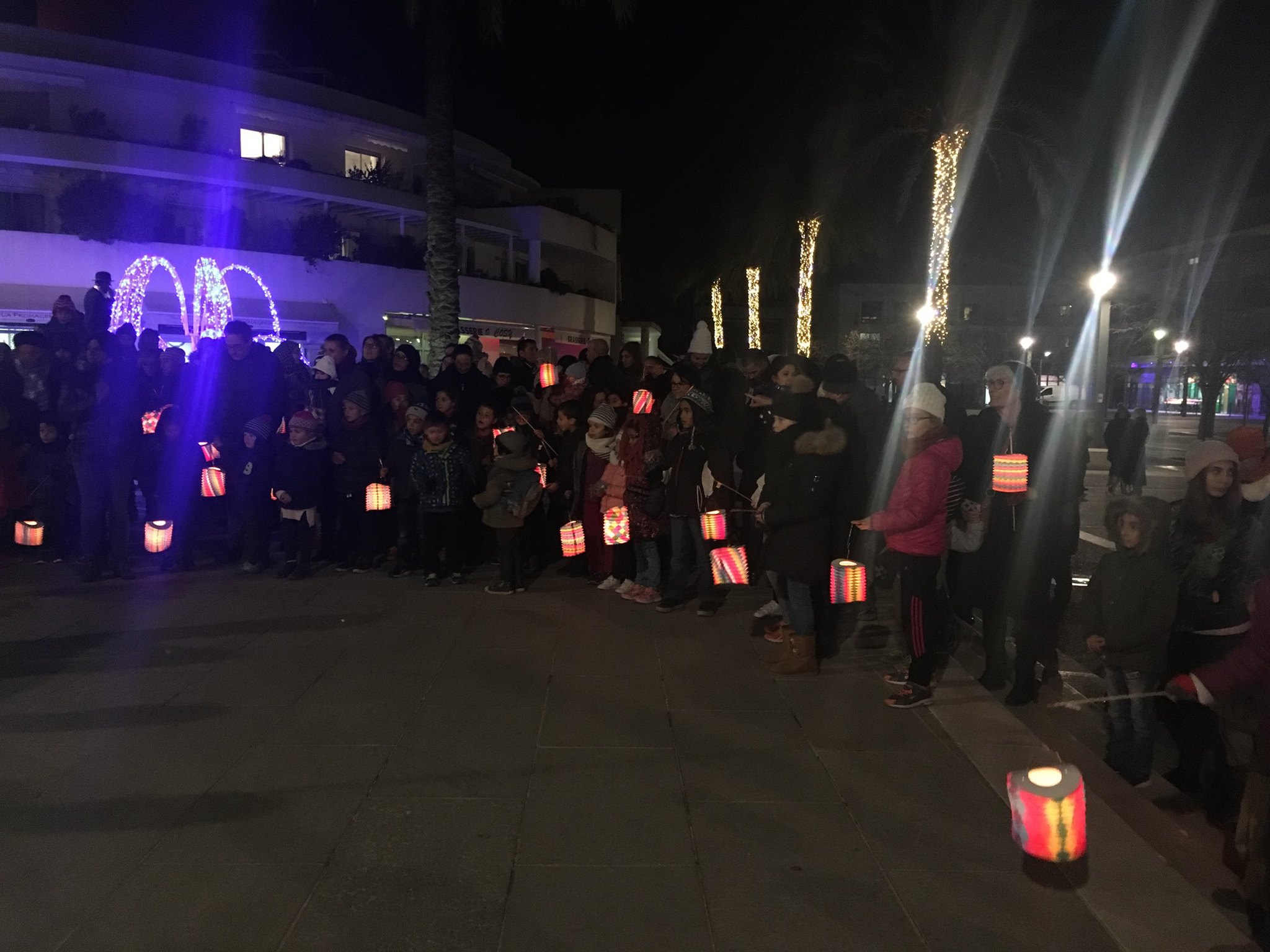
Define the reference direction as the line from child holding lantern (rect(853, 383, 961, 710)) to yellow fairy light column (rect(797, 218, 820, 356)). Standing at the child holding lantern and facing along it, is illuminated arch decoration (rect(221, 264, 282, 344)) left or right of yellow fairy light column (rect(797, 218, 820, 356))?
left

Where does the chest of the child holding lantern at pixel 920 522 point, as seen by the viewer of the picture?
to the viewer's left

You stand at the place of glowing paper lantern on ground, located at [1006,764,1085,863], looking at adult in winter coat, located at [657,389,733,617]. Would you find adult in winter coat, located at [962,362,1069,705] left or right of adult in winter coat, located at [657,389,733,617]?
right

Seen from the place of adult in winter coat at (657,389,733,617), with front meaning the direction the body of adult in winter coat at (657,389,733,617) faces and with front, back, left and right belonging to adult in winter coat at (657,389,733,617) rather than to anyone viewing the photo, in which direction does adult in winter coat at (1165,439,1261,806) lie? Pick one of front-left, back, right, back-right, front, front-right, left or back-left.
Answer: left

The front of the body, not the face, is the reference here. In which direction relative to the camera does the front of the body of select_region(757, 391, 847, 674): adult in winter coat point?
to the viewer's left

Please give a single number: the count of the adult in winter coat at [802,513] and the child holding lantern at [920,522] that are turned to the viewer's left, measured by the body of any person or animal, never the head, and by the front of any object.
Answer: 2

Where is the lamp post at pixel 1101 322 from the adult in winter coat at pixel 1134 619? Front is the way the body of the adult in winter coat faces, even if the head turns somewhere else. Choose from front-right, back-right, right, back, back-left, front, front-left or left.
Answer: back-right

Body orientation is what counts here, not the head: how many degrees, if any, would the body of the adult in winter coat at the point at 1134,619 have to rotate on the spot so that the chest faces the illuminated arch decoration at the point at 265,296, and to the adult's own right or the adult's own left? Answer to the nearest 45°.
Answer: approximately 90° to the adult's own right

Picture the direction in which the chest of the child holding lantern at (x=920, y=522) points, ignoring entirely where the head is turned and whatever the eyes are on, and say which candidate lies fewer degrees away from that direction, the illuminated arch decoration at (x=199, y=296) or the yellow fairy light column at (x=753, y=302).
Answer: the illuminated arch decoration

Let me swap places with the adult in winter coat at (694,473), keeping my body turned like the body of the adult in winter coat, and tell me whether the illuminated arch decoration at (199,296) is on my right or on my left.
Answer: on my right

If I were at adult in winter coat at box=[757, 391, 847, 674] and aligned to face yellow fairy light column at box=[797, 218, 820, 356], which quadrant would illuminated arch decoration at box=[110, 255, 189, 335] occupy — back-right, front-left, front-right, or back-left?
front-left

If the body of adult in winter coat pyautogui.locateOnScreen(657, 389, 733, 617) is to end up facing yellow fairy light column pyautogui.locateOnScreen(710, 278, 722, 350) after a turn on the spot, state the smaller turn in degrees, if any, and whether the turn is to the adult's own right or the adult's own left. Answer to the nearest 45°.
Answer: approximately 135° to the adult's own right

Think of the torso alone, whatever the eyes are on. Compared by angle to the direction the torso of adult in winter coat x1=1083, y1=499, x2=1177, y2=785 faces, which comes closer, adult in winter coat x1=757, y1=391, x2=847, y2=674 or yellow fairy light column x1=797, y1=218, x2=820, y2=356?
the adult in winter coat

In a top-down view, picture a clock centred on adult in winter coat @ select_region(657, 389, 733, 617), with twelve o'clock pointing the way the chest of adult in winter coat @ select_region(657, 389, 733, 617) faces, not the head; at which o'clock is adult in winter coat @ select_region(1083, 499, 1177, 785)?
adult in winter coat @ select_region(1083, 499, 1177, 785) is roughly at 9 o'clock from adult in winter coat @ select_region(657, 389, 733, 617).

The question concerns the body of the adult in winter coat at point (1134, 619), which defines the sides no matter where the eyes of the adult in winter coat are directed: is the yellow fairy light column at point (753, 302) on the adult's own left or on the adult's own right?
on the adult's own right
